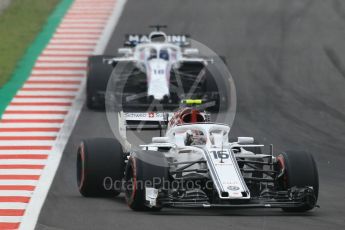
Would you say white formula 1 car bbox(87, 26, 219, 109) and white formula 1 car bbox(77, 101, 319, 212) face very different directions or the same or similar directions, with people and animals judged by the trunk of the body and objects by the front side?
same or similar directions

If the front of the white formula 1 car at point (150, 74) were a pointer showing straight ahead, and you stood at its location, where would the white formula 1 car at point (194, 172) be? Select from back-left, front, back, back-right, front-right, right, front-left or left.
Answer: front

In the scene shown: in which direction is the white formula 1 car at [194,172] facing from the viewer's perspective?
toward the camera

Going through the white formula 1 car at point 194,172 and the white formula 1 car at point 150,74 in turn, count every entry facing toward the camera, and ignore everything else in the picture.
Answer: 2

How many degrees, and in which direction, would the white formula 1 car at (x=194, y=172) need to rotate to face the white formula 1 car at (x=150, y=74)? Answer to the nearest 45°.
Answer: approximately 180°
